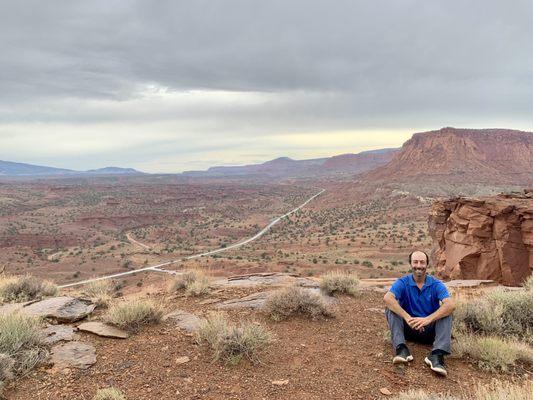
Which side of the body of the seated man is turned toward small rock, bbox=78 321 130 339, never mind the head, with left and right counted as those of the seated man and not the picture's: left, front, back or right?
right

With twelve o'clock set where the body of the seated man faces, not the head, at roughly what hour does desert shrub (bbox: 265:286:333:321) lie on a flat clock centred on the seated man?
The desert shrub is roughly at 4 o'clock from the seated man.

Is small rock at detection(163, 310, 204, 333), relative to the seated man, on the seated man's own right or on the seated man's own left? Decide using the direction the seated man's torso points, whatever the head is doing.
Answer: on the seated man's own right

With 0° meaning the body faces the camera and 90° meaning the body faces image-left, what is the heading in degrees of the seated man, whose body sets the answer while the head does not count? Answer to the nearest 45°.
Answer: approximately 0°

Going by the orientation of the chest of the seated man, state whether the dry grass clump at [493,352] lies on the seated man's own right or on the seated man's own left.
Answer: on the seated man's own left

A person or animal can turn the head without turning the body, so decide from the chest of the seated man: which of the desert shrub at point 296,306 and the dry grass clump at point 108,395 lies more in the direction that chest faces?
the dry grass clump

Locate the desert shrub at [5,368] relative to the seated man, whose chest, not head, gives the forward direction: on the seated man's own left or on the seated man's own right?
on the seated man's own right

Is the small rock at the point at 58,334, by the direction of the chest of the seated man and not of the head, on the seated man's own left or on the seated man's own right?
on the seated man's own right

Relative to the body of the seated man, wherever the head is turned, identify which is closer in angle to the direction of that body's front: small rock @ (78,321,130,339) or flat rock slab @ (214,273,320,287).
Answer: the small rock
